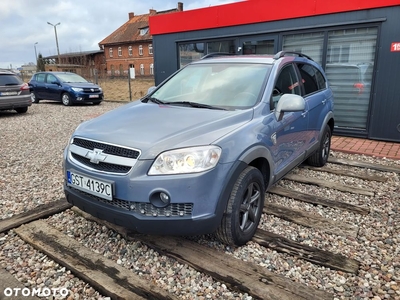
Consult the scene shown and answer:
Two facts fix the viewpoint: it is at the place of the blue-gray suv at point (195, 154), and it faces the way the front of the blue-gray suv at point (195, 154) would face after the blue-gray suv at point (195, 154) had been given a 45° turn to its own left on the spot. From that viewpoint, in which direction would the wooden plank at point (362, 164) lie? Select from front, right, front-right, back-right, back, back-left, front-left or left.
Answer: back-left

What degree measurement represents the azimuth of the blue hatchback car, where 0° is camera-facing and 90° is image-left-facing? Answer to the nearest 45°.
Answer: approximately 315°

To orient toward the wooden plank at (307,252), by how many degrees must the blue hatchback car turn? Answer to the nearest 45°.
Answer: approximately 45° to its right

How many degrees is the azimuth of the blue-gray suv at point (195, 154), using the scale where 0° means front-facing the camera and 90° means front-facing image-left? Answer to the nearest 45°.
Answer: approximately 45°

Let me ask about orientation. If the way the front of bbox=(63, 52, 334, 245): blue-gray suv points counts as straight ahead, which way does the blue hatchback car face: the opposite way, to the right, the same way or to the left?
to the left

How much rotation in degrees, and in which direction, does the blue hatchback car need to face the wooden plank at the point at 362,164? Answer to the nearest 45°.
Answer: approximately 45° to its right

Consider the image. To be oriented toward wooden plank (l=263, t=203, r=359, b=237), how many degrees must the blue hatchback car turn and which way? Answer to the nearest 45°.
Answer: approximately 45° to its right

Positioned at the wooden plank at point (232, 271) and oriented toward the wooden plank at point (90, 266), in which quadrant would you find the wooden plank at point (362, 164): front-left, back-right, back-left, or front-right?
back-right

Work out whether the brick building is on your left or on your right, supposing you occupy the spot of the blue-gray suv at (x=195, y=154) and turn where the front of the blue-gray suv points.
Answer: on your right
